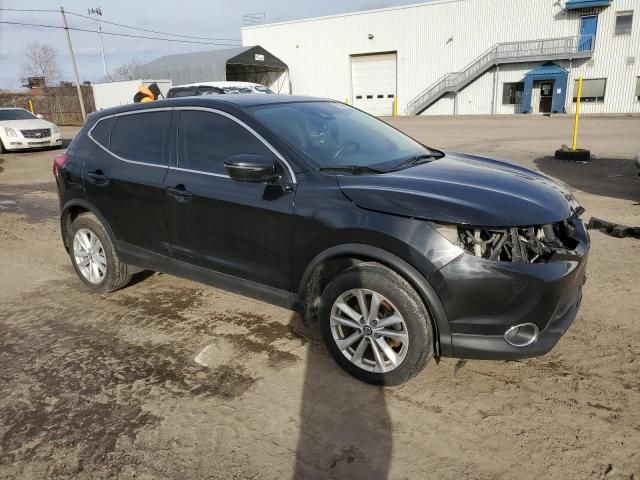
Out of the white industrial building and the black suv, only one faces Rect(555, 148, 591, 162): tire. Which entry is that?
the white industrial building

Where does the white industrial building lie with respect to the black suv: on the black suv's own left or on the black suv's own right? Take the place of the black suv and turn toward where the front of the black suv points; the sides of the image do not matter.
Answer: on the black suv's own left

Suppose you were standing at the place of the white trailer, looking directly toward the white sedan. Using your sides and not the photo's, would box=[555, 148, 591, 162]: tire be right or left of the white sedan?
left

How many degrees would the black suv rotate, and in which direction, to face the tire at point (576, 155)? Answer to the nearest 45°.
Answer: approximately 90° to its left

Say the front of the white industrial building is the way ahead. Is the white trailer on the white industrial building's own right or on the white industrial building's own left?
on the white industrial building's own right

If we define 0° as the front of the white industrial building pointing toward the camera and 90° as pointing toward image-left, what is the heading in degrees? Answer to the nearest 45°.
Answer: approximately 0°

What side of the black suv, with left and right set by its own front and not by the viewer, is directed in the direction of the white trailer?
back

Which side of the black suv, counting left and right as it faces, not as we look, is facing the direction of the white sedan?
back

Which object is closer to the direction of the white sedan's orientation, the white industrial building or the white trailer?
the white industrial building

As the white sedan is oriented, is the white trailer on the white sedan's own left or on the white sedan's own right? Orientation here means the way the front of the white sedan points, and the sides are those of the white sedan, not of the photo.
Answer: on the white sedan's own left
